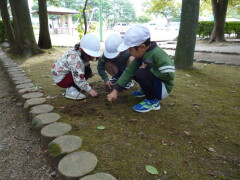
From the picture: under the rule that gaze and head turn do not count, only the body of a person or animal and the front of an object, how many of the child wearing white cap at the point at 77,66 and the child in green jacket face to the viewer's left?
1

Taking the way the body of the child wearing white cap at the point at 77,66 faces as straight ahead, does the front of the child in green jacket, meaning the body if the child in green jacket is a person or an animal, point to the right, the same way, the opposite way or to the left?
the opposite way

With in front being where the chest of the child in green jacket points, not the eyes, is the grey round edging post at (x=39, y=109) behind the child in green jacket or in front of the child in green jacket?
in front

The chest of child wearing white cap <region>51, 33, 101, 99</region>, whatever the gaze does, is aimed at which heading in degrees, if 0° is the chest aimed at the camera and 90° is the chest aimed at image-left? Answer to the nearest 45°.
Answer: approximately 270°

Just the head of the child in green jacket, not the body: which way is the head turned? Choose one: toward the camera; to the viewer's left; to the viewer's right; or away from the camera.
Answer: to the viewer's left

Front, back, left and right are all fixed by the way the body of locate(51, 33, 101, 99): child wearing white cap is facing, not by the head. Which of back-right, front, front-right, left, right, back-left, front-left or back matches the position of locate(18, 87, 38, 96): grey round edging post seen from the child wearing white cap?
back-left

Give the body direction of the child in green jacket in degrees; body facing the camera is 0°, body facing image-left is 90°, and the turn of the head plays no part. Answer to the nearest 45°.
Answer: approximately 90°

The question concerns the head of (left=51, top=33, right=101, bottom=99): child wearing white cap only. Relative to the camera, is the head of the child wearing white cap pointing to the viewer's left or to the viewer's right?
to the viewer's right

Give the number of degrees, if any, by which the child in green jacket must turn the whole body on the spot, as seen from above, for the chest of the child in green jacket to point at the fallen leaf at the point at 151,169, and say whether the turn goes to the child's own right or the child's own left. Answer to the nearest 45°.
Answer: approximately 90° to the child's own left

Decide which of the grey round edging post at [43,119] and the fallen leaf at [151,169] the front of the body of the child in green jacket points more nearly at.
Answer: the grey round edging post

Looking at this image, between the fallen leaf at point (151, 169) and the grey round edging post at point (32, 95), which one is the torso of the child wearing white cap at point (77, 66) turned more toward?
the fallen leaf
